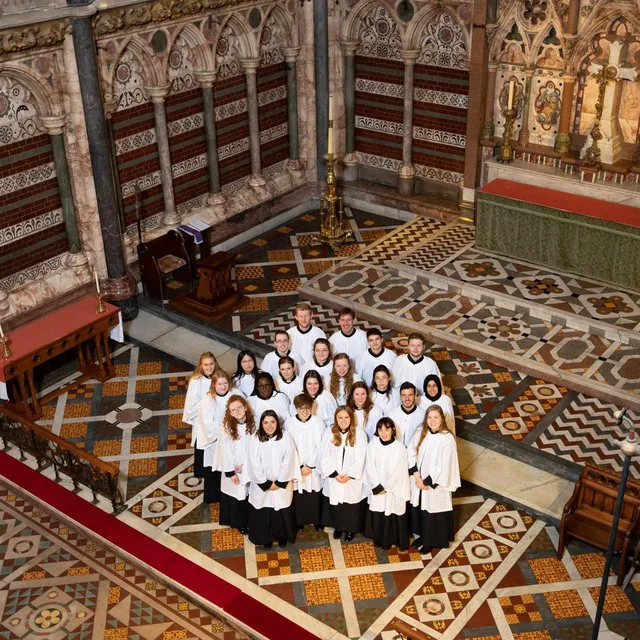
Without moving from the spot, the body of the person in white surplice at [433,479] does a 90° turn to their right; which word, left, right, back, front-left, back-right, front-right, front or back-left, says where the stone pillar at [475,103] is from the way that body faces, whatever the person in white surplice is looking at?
front-right

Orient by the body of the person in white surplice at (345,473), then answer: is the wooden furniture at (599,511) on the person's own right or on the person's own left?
on the person's own left

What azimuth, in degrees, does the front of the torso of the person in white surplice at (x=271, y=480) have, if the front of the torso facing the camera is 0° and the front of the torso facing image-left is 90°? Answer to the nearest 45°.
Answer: approximately 0°

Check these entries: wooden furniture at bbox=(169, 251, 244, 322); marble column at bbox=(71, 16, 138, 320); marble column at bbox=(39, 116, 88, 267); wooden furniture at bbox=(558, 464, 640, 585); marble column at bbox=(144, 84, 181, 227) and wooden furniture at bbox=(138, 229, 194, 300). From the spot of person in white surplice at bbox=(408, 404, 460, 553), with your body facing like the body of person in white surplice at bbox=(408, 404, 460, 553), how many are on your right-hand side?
5

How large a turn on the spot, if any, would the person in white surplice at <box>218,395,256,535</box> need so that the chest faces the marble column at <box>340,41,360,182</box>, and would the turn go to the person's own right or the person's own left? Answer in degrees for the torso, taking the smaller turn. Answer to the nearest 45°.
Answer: approximately 135° to the person's own left

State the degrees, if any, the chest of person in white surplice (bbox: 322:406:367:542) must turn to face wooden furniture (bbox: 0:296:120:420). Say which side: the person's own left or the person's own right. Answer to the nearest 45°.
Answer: approximately 135° to the person's own right

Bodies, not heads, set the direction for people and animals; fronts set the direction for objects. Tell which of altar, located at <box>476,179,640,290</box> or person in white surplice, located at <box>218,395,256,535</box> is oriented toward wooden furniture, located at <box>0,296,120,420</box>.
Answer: the altar

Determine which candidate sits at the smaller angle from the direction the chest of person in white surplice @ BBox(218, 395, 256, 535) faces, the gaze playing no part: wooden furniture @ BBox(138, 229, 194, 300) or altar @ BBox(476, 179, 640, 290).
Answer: the altar

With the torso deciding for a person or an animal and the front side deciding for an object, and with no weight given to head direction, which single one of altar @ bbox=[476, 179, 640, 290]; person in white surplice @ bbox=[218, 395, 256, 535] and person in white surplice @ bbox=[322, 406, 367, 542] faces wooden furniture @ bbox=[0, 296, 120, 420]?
the altar

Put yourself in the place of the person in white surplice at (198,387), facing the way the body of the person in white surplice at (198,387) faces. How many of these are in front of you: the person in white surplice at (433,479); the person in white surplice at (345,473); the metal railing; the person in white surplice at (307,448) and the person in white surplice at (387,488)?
4
